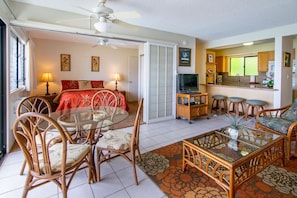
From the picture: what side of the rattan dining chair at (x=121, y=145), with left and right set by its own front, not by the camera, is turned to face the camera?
left

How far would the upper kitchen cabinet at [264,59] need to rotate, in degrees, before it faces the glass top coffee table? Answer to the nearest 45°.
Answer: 0° — it already faces it

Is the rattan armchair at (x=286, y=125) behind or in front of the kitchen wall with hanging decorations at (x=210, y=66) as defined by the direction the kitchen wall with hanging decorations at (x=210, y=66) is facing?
in front

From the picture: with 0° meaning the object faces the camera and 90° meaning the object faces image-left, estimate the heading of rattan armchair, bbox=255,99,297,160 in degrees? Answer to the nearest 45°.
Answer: approximately 45°

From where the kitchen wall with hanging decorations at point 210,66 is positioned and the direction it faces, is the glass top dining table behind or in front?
in front

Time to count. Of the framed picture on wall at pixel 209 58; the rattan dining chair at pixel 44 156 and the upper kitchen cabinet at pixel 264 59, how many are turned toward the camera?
2

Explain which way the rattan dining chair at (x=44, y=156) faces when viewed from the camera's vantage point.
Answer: facing away from the viewer and to the right of the viewer

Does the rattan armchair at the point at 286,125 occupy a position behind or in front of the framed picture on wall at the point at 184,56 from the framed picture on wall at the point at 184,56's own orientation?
in front

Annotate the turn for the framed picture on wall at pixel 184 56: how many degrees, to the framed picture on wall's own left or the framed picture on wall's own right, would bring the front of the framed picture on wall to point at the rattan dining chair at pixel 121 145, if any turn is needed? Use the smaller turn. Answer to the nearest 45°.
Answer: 0° — it already faces it
